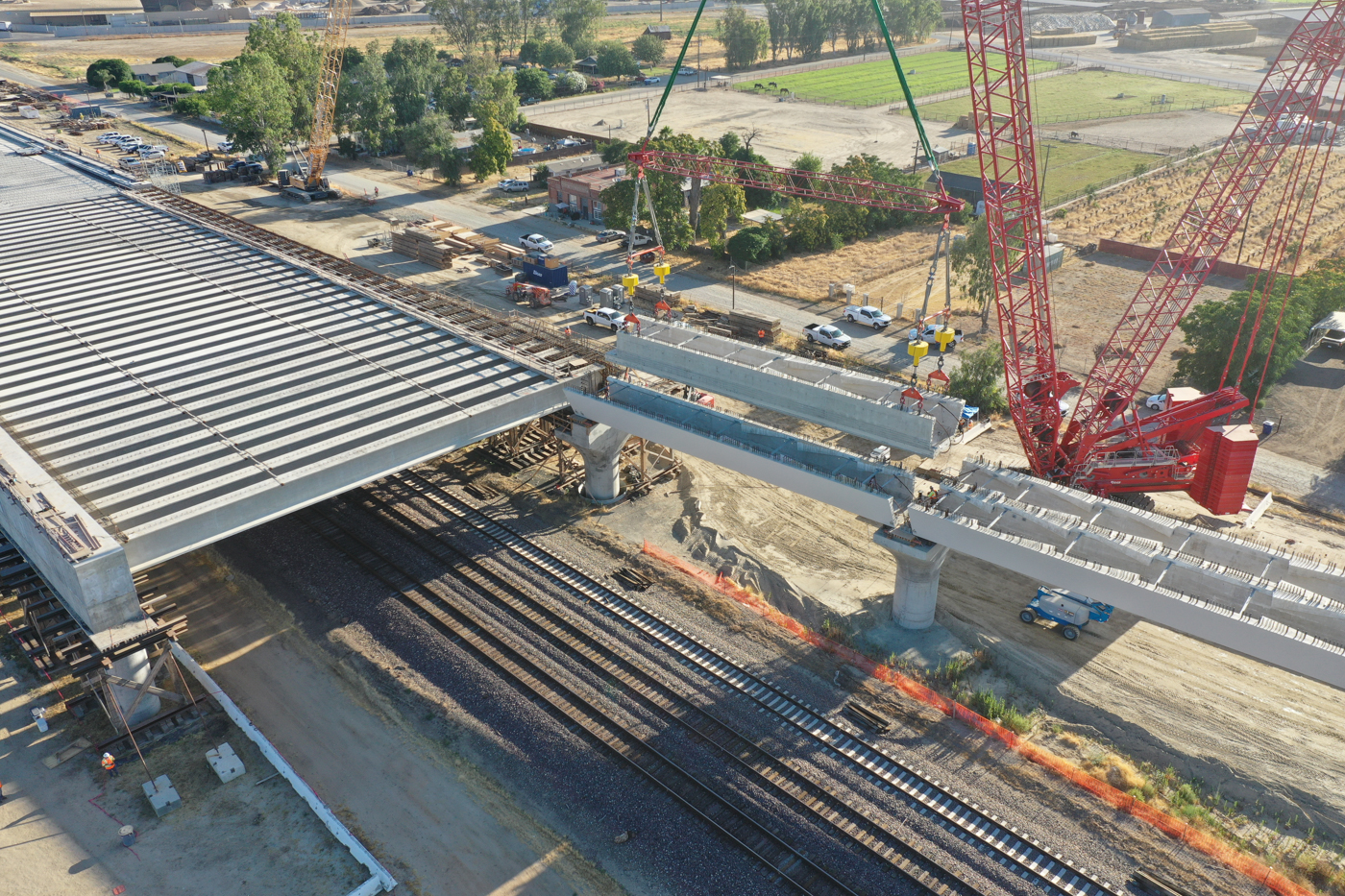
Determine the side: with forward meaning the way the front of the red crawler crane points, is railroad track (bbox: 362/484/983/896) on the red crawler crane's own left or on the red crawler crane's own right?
on the red crawler crane's own left

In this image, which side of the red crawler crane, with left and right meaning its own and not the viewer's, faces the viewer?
left

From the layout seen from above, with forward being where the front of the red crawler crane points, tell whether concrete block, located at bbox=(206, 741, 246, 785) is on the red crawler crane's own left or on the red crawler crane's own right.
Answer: on the red crawler crane's own left

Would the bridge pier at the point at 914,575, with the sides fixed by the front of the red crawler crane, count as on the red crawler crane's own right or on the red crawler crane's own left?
on the red crawler crane's own left

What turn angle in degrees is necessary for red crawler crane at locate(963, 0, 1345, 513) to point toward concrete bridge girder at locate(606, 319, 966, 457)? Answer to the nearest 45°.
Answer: approximately 45° to its left

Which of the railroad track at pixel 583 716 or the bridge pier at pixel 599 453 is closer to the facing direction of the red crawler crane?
the bridge pier

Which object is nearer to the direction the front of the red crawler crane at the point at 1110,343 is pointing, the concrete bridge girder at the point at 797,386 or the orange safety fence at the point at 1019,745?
the concrete bridge girder

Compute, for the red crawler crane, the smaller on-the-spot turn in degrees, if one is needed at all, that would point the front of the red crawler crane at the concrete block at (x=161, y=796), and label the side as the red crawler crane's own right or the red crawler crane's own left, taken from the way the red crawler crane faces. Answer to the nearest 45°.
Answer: approximately 45° to the red crawler crane's own left

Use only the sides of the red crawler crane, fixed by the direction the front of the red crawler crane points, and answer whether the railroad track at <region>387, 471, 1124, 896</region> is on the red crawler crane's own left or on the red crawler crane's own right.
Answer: on the red crawler crane's own left
